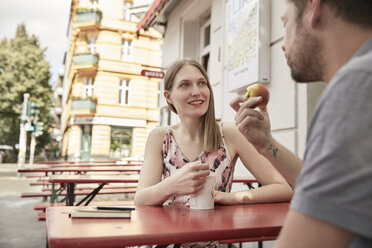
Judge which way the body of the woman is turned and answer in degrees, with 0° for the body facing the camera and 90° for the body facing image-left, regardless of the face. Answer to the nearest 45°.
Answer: approximately 0°

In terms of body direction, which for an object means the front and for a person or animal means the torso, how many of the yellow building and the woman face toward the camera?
2

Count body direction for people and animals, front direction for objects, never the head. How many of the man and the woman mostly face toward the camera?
1

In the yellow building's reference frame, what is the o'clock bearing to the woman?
The woman is roughly at 12 o'clock from the yellow building.

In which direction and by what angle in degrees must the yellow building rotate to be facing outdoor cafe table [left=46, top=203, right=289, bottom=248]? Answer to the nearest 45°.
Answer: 0° — it already faces it

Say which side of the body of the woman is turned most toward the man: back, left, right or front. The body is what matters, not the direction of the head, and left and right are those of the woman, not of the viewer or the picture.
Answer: front

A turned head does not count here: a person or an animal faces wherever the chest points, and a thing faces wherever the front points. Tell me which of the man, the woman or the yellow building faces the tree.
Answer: the man

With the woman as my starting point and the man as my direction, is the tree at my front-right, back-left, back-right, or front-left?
back-right

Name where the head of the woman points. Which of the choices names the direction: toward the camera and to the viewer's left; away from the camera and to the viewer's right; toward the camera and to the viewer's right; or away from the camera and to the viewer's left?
toward the camera and to the viewer's right

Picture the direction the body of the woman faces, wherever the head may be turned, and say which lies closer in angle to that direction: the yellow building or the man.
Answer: the man

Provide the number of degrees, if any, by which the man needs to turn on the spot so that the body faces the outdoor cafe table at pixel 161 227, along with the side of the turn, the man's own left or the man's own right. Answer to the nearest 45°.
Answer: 0° — they already face it

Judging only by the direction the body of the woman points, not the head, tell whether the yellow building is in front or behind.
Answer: behind
